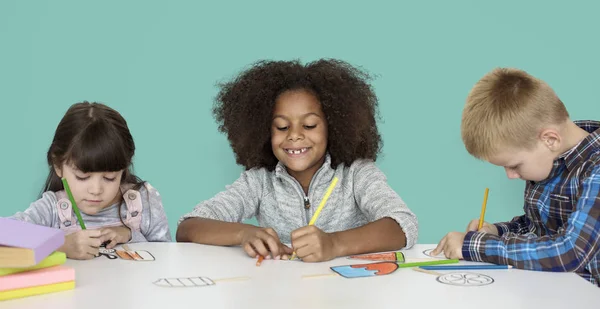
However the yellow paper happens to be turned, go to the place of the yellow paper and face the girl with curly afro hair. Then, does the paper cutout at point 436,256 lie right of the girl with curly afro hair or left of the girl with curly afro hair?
right

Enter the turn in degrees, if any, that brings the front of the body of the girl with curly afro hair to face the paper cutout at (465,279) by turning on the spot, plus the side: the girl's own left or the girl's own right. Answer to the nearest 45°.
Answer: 0° — they already face it

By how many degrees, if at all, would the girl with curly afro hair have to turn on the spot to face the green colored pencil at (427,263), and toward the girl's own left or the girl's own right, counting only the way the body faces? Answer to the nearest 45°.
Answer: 0° — they already face it

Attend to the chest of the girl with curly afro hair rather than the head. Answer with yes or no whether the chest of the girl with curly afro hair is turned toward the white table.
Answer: yes

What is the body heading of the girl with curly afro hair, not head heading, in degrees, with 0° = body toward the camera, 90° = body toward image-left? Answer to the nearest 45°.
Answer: approximately 0°
